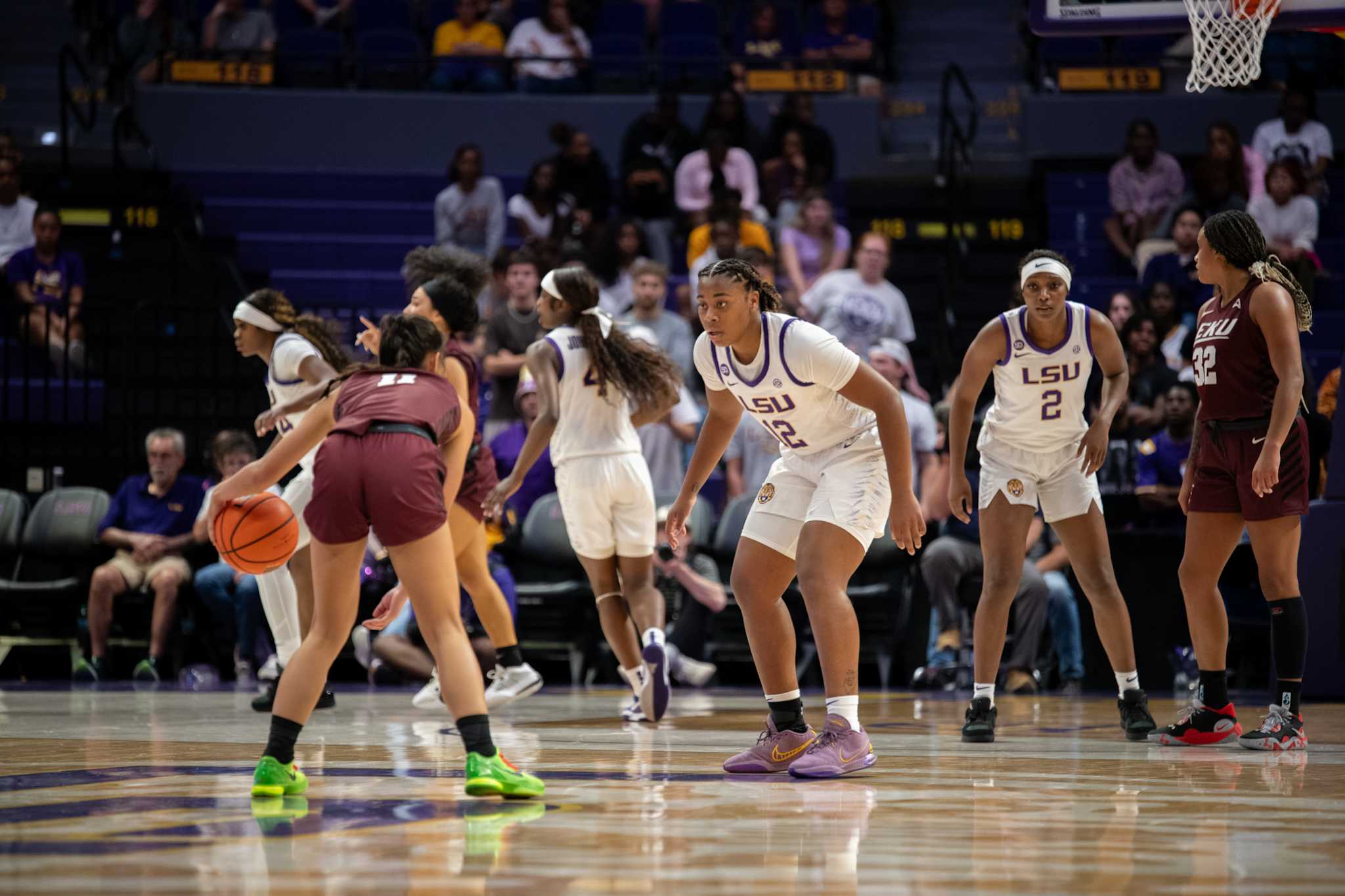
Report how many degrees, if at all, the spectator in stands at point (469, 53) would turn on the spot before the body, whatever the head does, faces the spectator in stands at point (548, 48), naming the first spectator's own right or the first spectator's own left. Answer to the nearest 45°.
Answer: approximately 90° to the first spectator's own left

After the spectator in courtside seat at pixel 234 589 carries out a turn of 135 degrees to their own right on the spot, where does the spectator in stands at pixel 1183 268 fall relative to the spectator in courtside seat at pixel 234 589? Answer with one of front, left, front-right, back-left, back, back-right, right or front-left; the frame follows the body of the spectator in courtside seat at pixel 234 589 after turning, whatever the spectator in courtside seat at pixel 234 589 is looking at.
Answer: back-right

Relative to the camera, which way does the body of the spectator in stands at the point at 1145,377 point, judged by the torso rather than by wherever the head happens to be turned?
toward the camera

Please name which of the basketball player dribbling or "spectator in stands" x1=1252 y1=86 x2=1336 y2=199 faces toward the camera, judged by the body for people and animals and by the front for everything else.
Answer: the spectator in stands

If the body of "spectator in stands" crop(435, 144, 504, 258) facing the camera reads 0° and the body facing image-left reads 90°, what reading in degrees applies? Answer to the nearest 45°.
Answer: approximately 0°

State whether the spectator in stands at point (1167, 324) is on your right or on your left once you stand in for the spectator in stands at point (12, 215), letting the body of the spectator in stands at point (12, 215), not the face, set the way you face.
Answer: on your left

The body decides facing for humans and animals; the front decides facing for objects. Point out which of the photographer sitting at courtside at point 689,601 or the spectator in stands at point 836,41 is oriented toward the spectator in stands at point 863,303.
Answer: the spectator in stands at point 836,41

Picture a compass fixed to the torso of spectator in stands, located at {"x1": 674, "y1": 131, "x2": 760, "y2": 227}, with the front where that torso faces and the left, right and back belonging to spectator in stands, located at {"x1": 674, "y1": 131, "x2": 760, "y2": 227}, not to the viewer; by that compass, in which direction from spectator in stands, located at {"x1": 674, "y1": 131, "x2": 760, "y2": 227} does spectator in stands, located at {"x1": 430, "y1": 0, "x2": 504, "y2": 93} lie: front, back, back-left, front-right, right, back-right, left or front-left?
back-right

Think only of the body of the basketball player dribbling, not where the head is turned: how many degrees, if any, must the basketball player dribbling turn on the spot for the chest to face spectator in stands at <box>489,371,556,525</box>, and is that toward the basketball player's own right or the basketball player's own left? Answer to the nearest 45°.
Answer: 0° — they already face them

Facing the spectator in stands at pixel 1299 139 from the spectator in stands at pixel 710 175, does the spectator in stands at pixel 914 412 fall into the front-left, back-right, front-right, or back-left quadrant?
front-right

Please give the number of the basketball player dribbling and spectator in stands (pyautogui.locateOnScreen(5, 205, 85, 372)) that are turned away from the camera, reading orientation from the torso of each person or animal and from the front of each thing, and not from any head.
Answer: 1

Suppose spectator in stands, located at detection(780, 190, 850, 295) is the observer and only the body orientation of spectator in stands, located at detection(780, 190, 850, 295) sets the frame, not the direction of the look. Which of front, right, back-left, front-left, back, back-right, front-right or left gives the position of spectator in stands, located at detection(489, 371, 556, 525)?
front-right

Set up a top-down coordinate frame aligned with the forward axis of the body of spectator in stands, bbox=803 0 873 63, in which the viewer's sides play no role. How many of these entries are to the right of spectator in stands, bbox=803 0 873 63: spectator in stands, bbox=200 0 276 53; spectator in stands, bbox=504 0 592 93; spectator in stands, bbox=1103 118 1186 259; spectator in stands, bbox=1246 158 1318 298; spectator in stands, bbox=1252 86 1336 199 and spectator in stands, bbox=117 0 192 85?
3

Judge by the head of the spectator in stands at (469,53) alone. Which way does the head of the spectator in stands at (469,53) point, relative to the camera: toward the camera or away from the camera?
toward the camera

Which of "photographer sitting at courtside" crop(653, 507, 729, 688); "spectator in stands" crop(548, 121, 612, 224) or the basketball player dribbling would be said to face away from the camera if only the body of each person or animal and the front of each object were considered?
the basketball player dribbling

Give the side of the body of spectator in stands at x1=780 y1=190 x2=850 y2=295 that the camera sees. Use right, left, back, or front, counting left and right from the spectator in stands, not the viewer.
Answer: front
